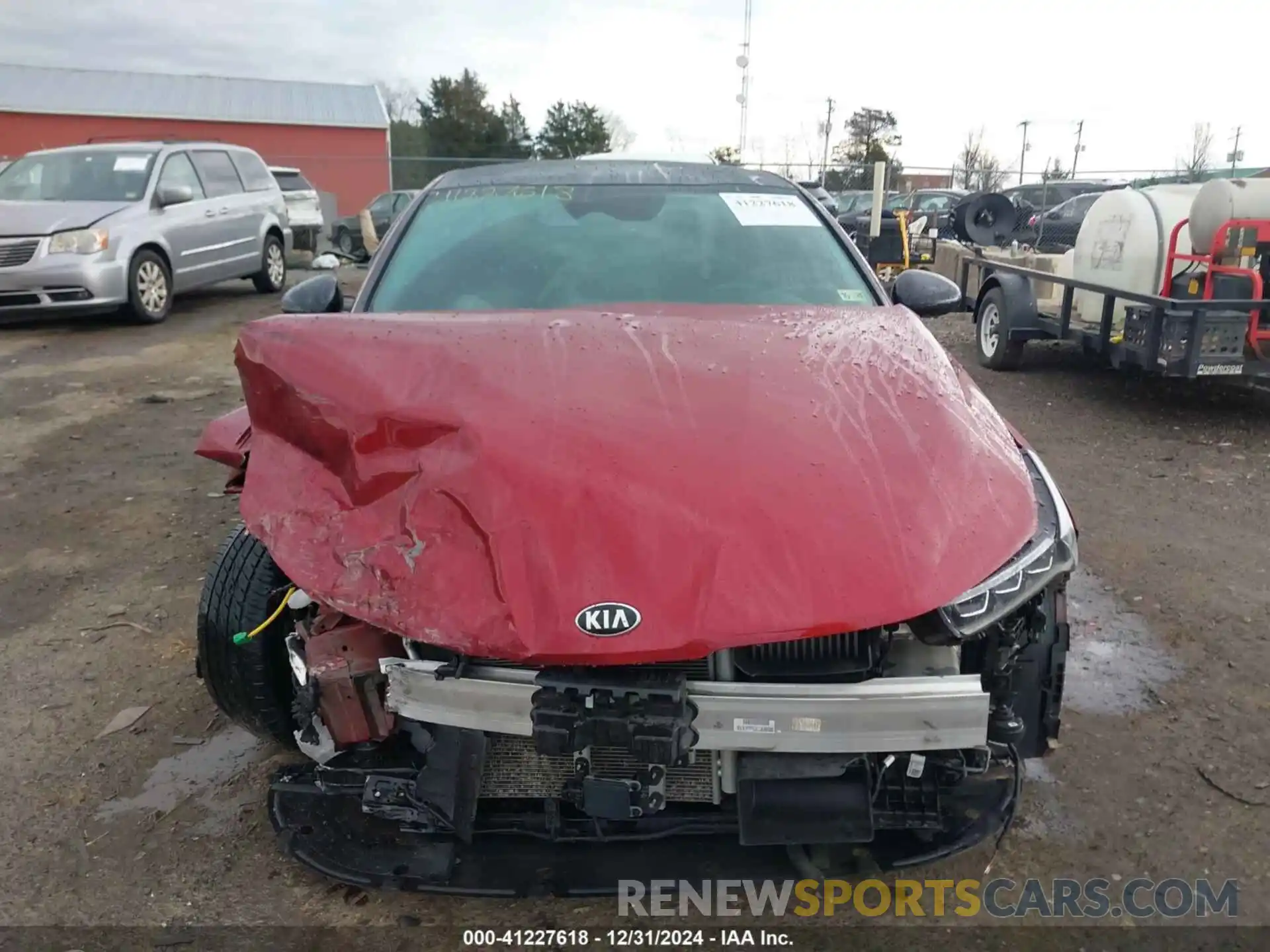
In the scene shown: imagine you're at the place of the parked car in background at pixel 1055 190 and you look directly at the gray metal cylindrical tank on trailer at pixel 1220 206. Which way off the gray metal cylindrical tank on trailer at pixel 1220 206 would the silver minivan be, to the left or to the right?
right

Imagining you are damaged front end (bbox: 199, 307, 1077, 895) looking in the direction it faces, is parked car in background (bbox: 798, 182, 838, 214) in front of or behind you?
behind

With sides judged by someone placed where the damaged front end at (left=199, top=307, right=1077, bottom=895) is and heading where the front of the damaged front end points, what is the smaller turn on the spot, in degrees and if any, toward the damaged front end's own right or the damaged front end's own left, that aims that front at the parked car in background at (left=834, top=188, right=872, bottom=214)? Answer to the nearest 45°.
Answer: approximately 180°

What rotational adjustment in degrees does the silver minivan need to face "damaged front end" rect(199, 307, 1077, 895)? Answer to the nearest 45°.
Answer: approximately 45° to its left

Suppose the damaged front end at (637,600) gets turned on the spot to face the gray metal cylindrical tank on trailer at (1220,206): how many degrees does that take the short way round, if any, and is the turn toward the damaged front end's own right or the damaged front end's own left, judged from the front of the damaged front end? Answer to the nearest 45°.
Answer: approximately 135° to the damaged front end's own left

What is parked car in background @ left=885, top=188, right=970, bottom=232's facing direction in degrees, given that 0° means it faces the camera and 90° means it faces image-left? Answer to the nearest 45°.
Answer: approximately 45°

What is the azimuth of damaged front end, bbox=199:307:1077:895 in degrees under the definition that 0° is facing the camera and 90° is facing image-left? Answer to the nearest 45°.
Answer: approximately 0°
